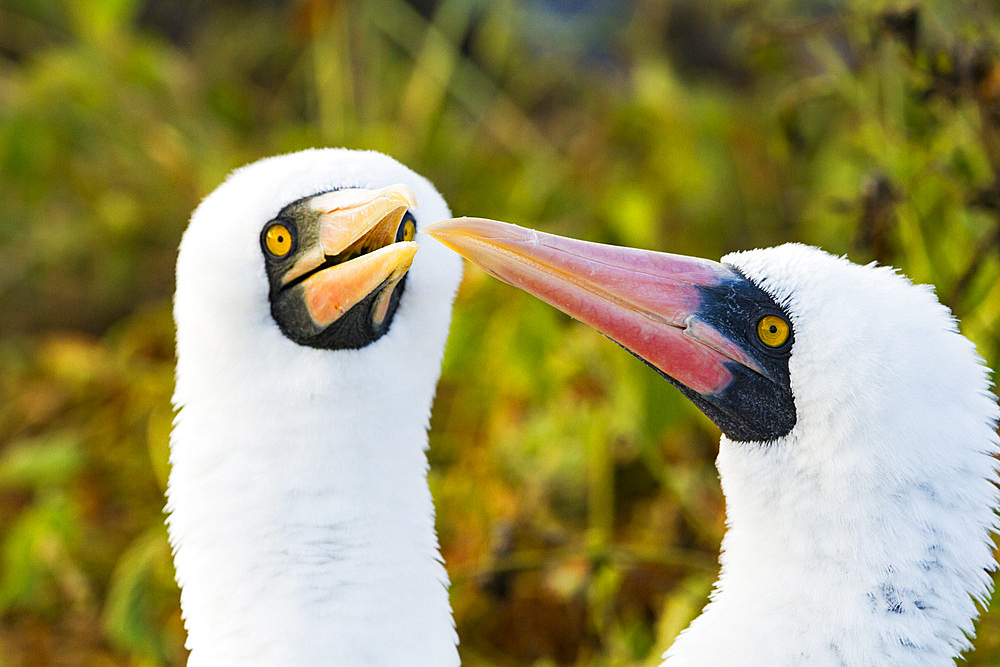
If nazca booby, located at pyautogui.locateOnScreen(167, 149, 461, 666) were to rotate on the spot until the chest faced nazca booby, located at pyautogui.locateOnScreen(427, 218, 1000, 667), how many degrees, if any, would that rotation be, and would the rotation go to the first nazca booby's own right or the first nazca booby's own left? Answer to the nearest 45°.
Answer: approximately 45° to the first nazca booby's own left

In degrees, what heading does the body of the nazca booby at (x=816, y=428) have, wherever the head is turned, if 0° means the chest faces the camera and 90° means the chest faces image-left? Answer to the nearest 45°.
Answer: approximately 90°

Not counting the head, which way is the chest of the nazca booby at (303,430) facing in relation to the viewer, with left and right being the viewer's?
facing the viewer and to the right of the viewer

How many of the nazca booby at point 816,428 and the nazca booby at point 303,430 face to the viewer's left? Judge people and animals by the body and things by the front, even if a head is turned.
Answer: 1

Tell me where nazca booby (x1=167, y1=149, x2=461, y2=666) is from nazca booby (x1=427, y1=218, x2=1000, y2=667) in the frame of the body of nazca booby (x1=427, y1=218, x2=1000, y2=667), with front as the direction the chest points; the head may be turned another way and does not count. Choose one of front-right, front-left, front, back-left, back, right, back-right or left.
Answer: front

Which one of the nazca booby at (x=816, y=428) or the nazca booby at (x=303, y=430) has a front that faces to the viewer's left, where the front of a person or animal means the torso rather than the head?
the nazca booby at (x=816, y=428)
